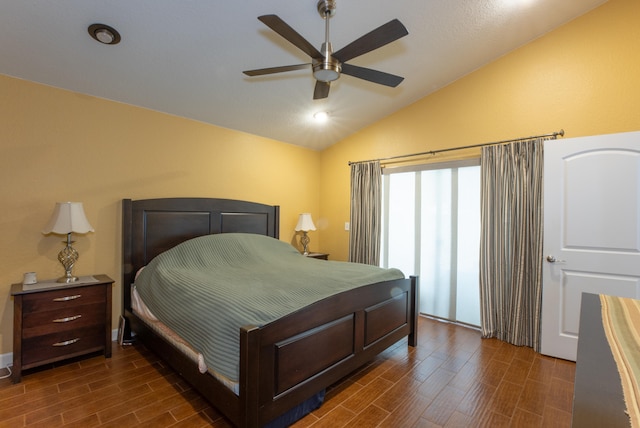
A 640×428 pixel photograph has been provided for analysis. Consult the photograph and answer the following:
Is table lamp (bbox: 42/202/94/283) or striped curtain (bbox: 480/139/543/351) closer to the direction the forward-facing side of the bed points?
the striped curtain

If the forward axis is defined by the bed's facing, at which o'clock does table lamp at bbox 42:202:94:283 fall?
The table lamp is roughly at 5 o'clock from the bed.

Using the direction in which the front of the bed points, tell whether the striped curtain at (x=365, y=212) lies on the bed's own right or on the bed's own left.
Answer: on the bed's own left

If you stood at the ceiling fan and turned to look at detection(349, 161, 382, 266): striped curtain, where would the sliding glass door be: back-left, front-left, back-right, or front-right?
front-right

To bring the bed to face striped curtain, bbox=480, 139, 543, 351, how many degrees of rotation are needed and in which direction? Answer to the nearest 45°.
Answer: approximately 45° to its left

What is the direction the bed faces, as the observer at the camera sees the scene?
facing the viewer and to the right of the viewer

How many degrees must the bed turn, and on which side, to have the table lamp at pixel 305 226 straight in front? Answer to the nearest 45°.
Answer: approximately 135° to its left

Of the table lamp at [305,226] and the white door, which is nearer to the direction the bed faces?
the white door

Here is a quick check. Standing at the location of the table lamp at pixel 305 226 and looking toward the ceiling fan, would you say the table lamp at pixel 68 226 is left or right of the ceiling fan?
right

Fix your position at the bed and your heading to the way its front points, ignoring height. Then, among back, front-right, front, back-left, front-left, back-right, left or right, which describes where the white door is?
front-left
